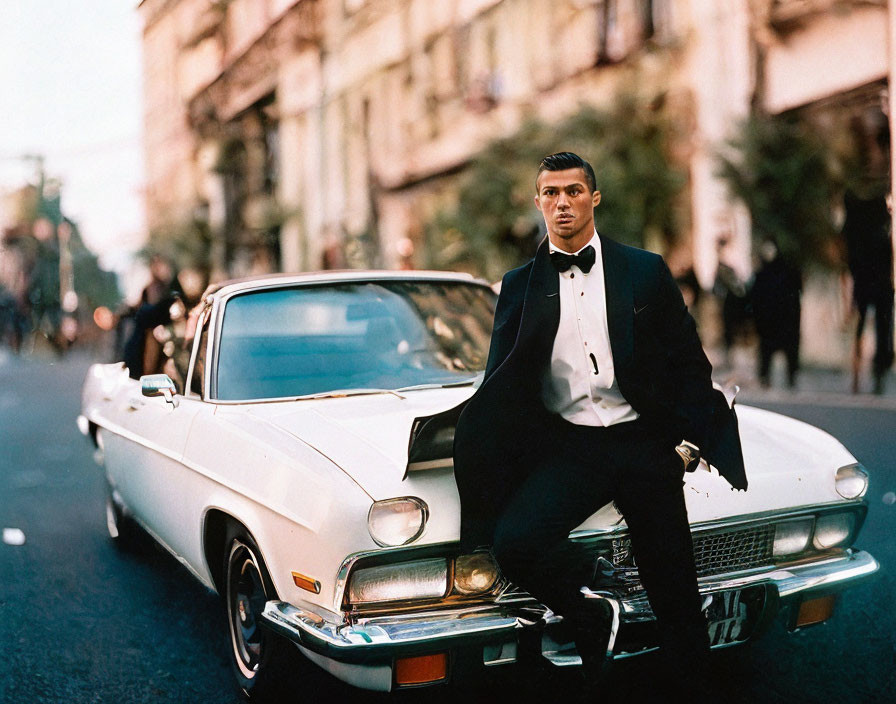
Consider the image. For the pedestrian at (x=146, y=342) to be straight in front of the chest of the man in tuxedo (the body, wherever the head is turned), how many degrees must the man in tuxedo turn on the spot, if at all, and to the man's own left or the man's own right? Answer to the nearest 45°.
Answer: approximately 135° to the man's own right

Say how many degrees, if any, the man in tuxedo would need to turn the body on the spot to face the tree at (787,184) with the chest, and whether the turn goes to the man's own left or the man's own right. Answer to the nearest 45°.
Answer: approximately 180°

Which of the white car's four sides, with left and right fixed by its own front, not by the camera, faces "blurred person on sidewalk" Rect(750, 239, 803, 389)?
left

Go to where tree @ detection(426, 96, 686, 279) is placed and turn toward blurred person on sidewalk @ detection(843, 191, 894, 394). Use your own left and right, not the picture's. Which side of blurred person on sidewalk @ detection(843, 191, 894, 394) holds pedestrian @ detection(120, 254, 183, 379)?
right

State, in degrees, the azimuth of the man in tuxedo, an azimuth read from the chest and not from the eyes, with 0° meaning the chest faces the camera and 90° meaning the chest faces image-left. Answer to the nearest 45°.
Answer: approximately 0°

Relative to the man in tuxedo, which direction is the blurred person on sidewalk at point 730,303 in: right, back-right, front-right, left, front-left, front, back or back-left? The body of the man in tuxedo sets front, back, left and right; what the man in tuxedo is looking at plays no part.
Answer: back

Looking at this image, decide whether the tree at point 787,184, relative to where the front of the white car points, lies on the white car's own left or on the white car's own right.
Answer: on the white car's own left

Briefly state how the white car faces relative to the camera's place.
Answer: facing the viewer and to the right of the viewer

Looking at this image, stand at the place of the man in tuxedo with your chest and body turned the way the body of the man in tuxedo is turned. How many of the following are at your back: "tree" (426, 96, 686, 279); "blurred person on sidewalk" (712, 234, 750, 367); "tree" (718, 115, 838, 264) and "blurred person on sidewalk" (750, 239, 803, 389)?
4
